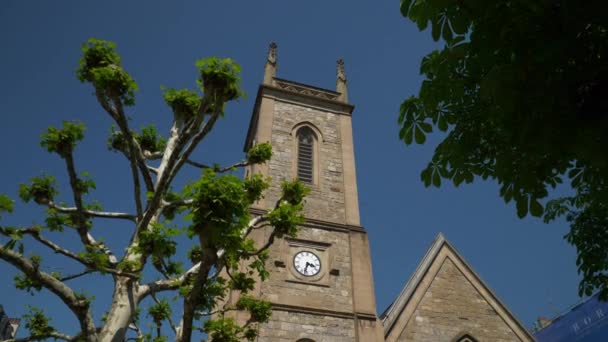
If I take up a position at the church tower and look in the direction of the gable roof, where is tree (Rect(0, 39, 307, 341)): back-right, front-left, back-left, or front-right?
back-right

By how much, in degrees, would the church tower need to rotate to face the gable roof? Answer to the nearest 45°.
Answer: approximately 90° to its left

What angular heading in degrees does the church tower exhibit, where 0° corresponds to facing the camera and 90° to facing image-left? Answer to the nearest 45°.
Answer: approximately 0°

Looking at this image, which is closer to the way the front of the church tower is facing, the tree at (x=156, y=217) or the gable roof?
the tree
